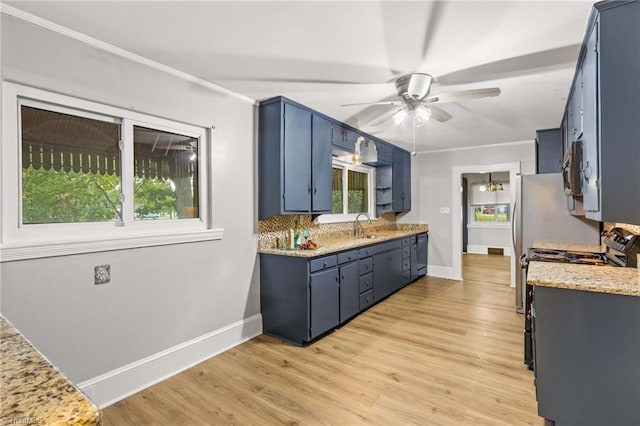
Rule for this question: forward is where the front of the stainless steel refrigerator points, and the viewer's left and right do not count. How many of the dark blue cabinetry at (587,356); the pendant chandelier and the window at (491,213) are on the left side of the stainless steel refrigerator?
1

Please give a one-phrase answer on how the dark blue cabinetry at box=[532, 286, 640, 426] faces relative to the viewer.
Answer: facing to the left of the viewer

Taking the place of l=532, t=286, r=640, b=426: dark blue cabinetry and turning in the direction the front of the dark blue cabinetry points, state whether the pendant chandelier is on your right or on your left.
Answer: on your right

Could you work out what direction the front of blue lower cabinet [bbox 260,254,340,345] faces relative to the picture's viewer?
facing the viewer and to the right of the viewer

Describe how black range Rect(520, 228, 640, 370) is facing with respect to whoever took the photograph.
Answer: facing to the left of the viewer

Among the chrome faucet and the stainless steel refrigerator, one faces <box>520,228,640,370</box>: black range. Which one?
the chrome faucet

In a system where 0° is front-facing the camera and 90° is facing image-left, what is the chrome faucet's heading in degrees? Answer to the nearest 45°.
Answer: approximately 315°

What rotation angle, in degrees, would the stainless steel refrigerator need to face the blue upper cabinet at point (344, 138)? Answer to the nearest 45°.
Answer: approximately 45° to its left

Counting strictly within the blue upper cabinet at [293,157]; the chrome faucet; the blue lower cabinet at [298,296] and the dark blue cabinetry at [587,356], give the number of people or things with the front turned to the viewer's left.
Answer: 1

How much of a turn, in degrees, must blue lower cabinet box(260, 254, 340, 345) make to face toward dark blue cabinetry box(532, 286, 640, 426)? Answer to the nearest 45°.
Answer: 0° — it already faces it

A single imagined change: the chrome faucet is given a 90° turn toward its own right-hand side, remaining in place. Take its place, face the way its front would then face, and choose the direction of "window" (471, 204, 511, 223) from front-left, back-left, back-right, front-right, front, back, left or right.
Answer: back

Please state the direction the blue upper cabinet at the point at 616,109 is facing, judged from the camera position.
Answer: facing to the left of the viewer

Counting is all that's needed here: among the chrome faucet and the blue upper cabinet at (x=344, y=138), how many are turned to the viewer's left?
0

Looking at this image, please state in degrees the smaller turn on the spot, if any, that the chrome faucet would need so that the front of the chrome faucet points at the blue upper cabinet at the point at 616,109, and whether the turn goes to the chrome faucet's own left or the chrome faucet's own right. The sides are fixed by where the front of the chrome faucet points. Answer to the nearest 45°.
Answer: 0° — it already faces it
